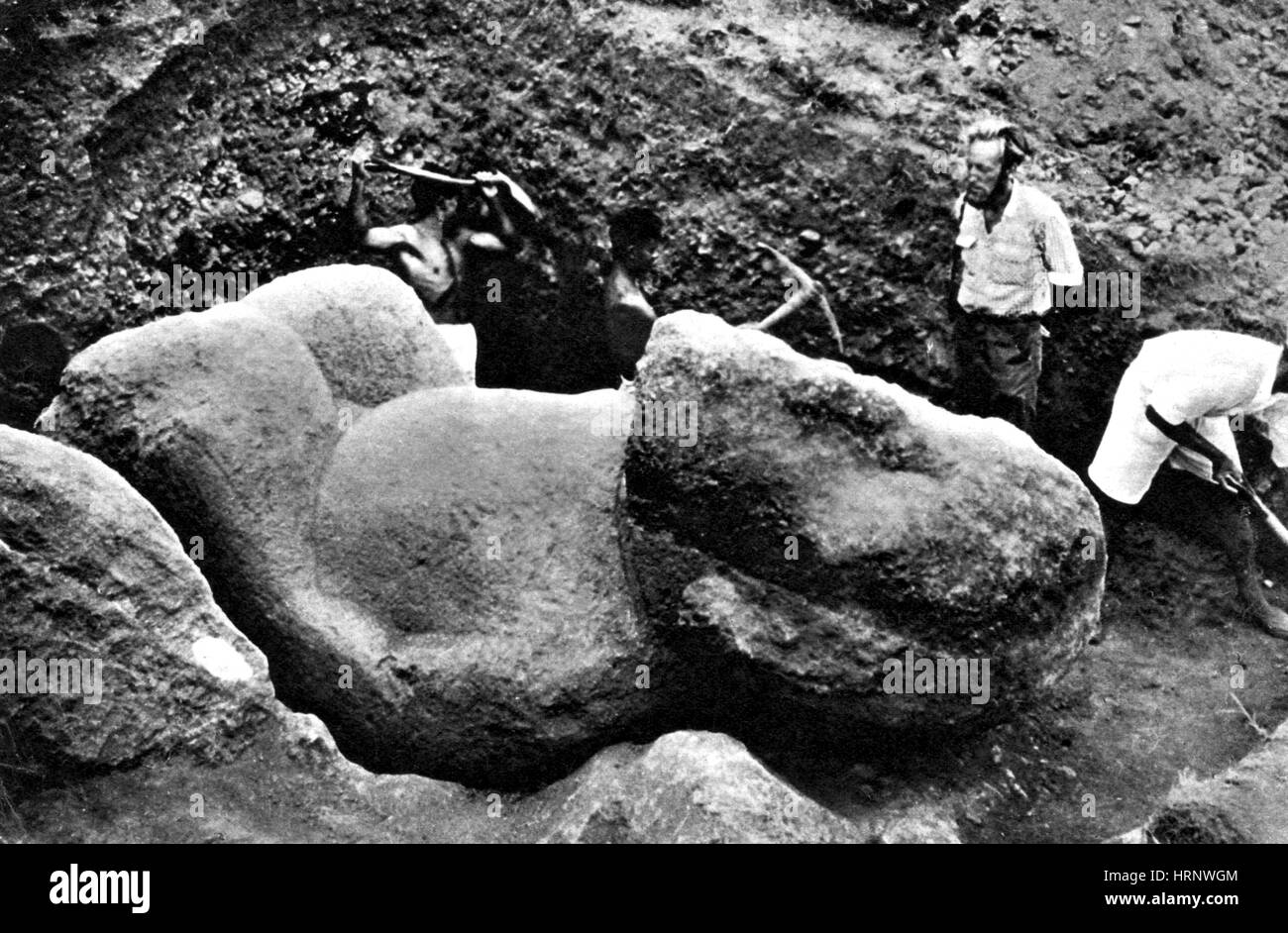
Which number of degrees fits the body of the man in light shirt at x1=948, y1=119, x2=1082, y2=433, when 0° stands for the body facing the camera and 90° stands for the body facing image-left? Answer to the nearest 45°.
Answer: approximately 45°

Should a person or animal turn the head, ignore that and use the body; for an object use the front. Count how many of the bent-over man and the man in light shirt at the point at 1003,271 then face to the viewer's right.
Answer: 1

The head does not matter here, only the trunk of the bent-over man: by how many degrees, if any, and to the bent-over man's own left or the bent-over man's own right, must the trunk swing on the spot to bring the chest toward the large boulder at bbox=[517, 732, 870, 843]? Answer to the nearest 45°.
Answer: approximately 135° to the bent-over man's own right

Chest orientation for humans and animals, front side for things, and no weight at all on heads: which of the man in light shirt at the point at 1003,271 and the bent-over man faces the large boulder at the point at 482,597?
the man in light shirt

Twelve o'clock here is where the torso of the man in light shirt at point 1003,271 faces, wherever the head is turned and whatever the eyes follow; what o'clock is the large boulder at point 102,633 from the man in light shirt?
The large boulder is roughly at 12 o'clock from the man in light shirt.

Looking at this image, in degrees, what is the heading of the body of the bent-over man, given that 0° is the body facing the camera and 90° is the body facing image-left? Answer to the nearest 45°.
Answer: approximately 270°

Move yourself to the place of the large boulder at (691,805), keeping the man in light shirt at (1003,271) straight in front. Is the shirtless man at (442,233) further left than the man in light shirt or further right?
left

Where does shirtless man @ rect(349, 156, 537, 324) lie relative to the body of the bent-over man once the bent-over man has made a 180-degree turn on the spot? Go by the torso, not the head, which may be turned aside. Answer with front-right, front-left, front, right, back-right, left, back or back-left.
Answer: front

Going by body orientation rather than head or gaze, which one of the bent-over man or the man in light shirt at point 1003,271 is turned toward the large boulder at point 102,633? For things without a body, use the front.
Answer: the man in light shirt

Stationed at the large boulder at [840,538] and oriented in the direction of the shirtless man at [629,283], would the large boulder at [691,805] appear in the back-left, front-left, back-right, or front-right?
back-left

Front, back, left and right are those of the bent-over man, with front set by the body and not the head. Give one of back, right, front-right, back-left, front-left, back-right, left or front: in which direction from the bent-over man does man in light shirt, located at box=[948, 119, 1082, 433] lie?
back
